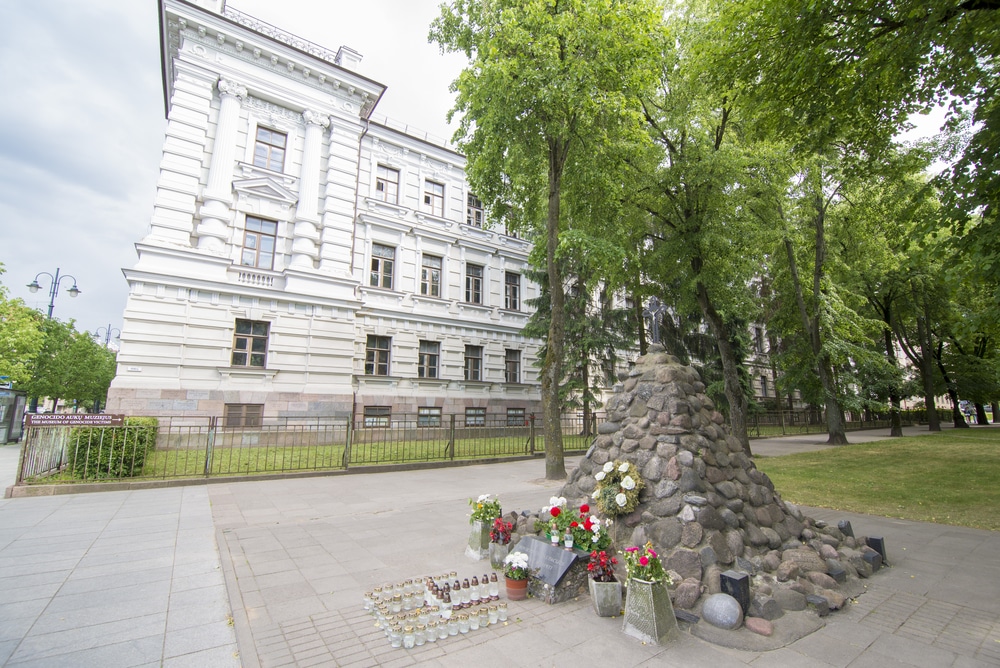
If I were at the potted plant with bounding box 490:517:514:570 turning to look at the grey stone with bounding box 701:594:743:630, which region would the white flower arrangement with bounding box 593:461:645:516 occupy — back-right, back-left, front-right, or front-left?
front-left

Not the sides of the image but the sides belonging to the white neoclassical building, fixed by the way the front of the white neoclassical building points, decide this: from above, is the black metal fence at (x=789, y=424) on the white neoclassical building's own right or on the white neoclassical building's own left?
on the white neoclassical building's own left

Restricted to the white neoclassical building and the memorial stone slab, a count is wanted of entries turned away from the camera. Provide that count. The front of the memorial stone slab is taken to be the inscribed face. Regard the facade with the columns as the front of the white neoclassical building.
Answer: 0

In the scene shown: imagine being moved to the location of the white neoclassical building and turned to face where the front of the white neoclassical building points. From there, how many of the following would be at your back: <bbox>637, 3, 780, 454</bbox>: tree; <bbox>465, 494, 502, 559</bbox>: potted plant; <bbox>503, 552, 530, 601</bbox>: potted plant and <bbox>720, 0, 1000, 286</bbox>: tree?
0

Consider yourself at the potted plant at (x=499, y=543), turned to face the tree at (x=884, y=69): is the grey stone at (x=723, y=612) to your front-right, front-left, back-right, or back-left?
front-right

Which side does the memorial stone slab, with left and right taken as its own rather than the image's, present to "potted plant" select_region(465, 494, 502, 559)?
right

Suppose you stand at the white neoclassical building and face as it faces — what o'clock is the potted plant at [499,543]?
The potted plant is roughly at 1 o'clock from the white neoclassical building.

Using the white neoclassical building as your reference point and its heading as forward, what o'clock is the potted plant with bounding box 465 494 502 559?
The potted plant is roughly at 1 o'clock from the white neoclassical building.

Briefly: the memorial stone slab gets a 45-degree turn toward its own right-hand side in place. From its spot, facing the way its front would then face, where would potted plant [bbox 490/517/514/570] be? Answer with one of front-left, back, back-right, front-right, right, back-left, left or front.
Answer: front-right

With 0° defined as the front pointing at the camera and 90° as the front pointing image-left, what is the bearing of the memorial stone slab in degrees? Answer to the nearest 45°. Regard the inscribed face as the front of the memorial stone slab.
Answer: approximately 45°

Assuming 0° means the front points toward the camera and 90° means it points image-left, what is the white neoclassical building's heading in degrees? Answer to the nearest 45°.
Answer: approximately 315°

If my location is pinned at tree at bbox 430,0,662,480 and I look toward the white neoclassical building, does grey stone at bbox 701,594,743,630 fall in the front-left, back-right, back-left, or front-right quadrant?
back-left

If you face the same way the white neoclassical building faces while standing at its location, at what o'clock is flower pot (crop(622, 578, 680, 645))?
The flower pot is roughly at 1 o'clock from the white neoclassical building.

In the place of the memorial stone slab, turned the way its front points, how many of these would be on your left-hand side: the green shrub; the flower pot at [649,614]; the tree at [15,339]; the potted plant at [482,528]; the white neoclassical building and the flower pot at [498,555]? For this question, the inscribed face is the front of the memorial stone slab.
1

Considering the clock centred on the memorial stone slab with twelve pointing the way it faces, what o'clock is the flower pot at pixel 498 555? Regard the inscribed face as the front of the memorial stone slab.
The flower pot is roughly at 3 o'clock from the memorial stone slab.

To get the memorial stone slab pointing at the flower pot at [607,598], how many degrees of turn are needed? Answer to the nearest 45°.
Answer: approximately 90° to its left
